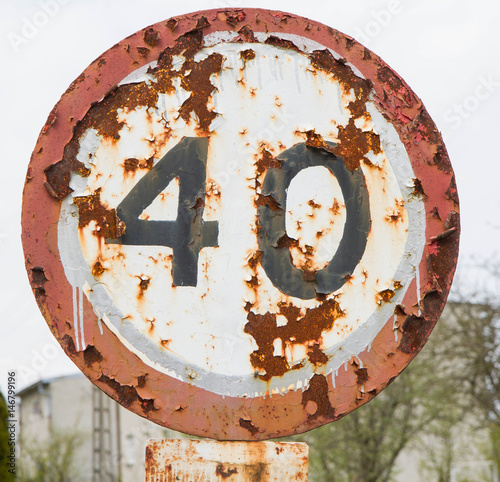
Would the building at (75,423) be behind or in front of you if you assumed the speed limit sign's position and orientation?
behind

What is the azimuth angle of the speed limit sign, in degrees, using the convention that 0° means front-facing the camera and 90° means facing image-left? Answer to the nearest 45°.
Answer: approximately 0°
